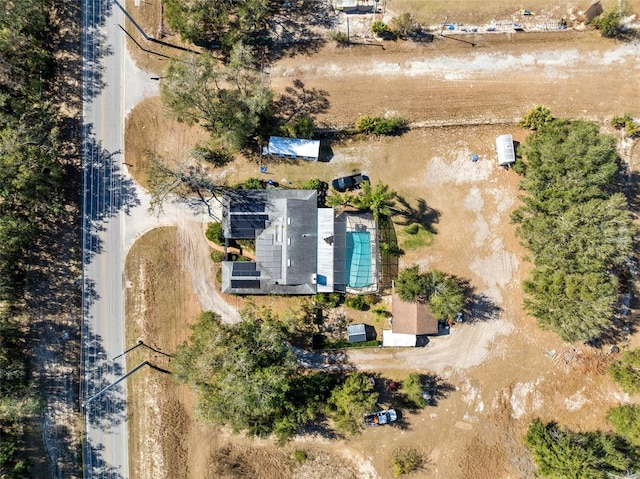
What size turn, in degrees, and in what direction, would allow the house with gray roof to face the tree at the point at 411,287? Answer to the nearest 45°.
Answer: approximately 180°

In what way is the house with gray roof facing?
to the viewer's left

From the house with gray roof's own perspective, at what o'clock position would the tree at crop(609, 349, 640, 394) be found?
The tree is roughly at 6 o'clock from the house with gray roof.
